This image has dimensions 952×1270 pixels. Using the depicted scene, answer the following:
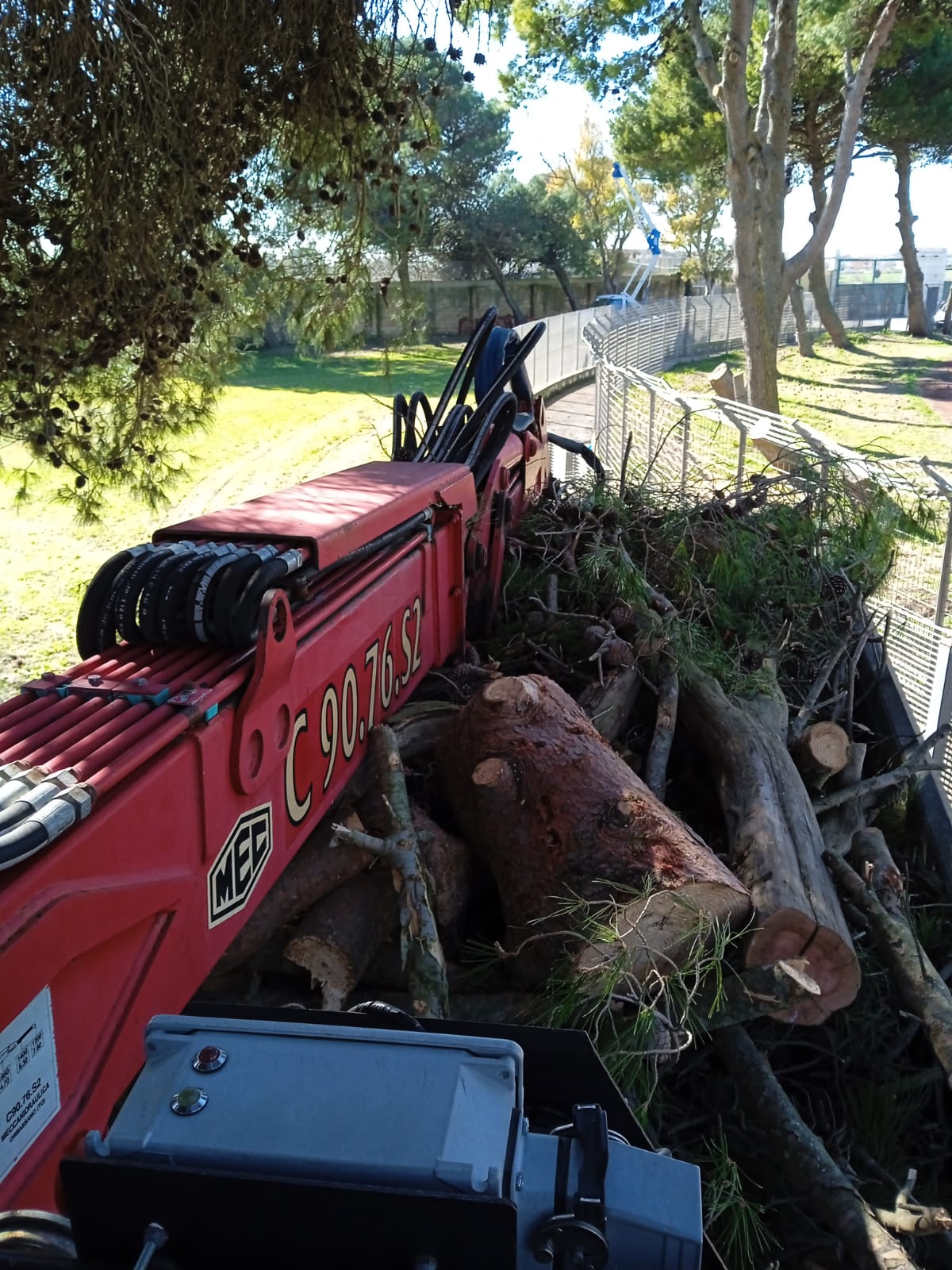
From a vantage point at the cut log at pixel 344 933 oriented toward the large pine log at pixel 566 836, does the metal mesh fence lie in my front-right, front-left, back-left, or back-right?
front-left

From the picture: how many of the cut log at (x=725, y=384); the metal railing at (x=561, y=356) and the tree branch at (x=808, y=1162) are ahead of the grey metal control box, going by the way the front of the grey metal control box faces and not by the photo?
0

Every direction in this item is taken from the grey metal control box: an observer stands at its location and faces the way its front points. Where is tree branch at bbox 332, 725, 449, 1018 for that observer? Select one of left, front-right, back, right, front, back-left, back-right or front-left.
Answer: back

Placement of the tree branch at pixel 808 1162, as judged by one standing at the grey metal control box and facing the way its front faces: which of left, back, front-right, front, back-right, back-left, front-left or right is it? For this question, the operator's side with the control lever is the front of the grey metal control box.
back-left

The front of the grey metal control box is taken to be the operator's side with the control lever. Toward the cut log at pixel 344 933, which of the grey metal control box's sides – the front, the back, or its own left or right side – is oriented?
back

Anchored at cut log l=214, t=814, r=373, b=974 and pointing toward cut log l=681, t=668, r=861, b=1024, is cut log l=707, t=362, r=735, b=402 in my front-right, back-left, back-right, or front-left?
front-left

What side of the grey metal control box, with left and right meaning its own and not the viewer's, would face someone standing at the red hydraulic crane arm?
back

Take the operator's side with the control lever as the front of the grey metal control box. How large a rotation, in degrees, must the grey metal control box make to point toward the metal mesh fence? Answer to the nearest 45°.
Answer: approximately 135° to its left

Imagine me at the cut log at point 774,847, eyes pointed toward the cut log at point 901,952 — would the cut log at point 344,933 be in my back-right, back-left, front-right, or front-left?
back-right

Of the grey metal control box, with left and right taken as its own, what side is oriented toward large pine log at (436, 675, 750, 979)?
back

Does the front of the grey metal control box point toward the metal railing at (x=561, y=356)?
no

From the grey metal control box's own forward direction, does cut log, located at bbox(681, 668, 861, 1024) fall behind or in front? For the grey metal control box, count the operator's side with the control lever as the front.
behind

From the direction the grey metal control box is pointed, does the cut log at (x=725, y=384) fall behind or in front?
behind

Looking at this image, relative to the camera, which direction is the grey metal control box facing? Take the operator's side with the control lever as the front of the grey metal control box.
toward the camera

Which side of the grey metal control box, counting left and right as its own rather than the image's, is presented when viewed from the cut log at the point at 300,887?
back
